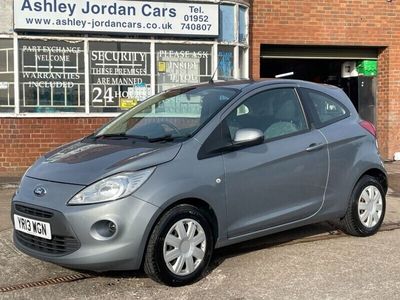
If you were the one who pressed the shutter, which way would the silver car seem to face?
facing the viewer and to the left of the viewer

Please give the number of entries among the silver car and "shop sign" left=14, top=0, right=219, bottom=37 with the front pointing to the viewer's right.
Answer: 0

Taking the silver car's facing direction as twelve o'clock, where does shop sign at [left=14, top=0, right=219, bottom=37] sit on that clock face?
The shop sign is roughly at 4 o'clock from the silver car.

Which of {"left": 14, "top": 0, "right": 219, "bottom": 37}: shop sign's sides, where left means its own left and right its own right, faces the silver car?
front

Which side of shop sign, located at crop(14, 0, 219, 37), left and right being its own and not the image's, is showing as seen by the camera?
front
